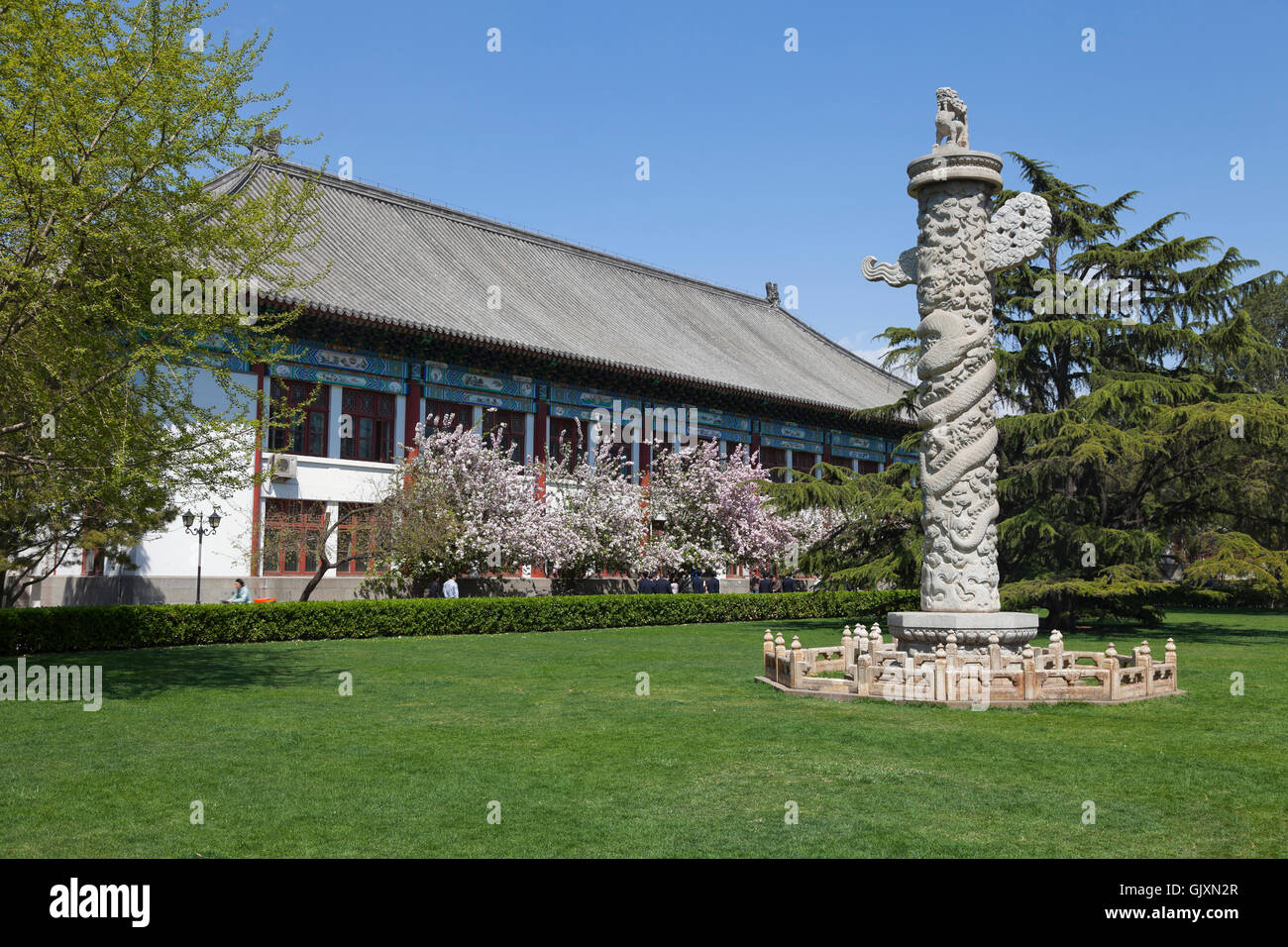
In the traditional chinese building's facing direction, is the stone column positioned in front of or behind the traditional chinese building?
in front

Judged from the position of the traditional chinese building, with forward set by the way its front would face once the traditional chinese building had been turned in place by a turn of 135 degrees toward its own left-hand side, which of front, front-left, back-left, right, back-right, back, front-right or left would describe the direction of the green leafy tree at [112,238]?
back

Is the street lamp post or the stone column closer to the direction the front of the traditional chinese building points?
the stone column
